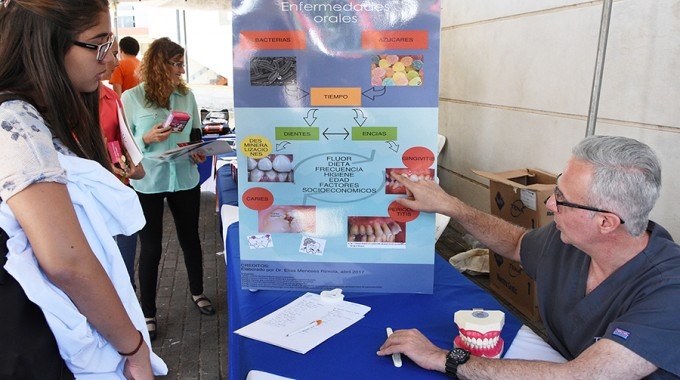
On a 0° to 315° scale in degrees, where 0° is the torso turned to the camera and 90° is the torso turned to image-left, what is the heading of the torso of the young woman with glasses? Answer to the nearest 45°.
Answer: approximately 270°

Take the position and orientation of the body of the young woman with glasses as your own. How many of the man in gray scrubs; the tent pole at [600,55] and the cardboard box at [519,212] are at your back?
0

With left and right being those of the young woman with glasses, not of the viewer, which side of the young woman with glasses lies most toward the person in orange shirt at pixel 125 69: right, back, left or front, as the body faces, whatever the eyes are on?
left

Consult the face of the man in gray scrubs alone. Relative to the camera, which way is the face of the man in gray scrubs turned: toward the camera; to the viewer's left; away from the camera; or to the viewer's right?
to the viewer's left

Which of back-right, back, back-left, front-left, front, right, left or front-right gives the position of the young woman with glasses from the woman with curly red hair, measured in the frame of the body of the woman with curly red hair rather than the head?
front-right

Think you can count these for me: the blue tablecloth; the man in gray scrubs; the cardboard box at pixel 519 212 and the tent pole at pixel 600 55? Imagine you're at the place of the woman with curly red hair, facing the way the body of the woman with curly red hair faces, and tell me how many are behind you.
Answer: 0

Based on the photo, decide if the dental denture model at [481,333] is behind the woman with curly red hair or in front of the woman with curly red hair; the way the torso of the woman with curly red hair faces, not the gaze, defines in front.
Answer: in front

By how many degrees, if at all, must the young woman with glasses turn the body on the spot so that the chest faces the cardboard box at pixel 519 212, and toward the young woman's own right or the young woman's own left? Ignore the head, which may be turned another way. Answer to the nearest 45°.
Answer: approximately 45° to the young woman's own left

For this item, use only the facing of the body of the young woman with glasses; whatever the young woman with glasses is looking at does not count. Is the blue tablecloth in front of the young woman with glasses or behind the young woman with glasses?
in front

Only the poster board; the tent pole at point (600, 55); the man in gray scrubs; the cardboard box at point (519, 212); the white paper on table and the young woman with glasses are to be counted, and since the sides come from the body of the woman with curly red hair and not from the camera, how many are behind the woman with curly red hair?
0

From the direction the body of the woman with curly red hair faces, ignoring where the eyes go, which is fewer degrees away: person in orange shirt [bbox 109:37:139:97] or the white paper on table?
the white paper on table

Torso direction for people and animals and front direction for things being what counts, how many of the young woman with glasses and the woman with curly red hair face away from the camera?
0

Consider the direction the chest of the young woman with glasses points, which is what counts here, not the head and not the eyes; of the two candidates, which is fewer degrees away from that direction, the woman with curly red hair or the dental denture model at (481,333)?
the dental denture model

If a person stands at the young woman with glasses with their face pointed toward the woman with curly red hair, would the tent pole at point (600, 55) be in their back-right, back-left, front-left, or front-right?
front-right

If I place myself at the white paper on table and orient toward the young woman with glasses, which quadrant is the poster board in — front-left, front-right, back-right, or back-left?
back-right

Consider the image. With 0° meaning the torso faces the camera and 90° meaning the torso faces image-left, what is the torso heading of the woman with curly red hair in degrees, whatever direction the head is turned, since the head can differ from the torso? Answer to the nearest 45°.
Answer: approximately 315°

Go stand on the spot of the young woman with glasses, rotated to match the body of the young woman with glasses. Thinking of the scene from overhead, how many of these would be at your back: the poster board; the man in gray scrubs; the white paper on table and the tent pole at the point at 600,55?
0
